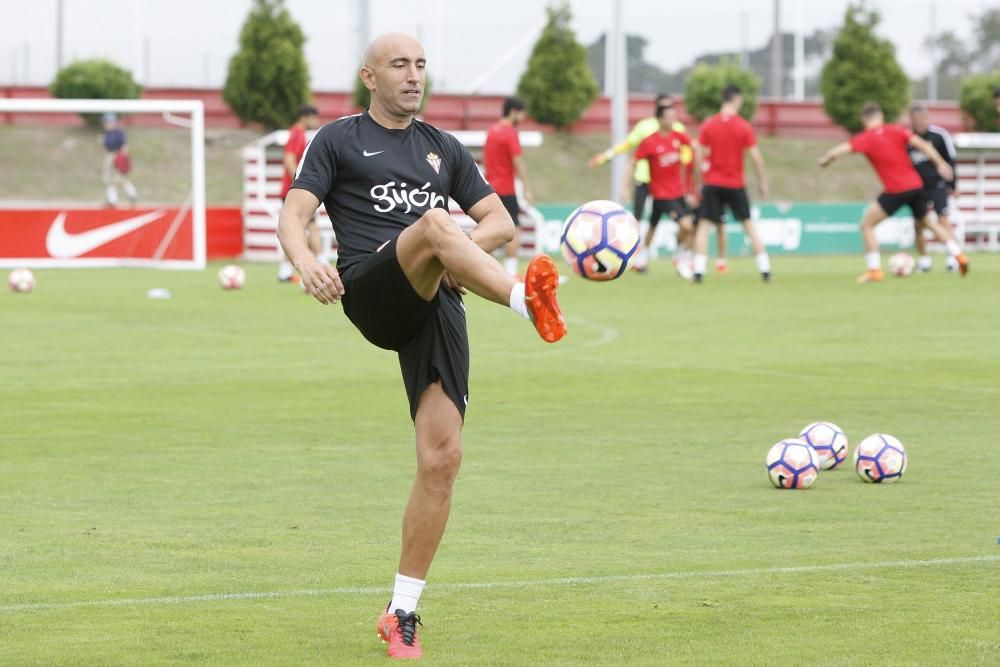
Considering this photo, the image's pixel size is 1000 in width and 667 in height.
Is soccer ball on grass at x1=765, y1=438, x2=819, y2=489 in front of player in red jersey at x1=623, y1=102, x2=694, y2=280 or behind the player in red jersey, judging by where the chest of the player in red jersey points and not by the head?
in front

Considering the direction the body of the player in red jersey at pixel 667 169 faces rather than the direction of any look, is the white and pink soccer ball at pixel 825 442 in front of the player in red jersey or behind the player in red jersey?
in front

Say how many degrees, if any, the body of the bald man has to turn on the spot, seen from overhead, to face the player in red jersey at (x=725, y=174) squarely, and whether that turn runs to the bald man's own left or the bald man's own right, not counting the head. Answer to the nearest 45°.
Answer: approximately 135° to the bald man's own left

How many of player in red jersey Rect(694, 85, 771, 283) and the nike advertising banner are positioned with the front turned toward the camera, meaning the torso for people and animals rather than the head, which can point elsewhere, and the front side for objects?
1

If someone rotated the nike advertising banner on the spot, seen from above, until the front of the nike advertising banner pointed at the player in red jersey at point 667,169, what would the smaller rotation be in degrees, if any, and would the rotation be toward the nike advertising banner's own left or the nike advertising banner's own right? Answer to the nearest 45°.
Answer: approximately 45° to the nike advertising banner's own left

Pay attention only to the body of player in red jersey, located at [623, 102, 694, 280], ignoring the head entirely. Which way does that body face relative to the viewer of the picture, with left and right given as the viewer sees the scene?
facing the viewer and to the right of the viewer

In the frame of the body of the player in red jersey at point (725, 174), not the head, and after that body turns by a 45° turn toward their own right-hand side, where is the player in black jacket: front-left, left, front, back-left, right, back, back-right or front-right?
front

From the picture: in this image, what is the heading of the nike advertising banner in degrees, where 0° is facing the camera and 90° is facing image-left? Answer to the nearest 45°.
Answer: approximately 0°

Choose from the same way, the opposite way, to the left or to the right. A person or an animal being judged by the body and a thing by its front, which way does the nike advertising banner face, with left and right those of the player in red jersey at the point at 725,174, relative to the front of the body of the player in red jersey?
the opposite way

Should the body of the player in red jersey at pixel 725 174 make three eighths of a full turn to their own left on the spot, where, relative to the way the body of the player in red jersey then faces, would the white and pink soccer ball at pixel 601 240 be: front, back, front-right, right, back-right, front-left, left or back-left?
front-left

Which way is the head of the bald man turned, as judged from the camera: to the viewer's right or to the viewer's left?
to the viewer's right

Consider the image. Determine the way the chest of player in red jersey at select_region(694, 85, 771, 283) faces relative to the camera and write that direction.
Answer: away from the camera

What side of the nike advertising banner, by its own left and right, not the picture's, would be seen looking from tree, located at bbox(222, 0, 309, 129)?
back

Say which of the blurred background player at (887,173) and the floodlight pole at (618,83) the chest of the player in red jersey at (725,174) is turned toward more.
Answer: the floodlight pole
